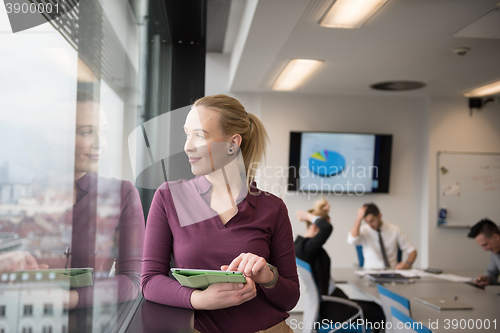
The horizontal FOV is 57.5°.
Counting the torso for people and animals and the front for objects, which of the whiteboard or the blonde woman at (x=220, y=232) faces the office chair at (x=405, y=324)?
the whiteboard

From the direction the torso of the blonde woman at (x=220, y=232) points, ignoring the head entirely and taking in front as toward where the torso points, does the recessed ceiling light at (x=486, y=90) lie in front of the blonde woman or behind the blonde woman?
behind

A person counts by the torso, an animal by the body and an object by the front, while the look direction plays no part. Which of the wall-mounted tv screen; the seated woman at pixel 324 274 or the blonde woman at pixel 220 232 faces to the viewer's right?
the seated woman

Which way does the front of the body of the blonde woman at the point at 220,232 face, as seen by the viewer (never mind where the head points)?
toward the camera

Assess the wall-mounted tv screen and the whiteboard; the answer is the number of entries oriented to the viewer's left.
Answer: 0

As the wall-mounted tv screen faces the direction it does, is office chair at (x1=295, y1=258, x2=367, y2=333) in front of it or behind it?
in front

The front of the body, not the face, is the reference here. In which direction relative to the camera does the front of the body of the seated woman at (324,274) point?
to the viewer's right

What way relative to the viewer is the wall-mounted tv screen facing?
toward the camera

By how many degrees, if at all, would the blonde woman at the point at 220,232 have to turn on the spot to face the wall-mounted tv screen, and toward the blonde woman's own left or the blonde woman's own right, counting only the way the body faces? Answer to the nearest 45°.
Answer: approximately 180°

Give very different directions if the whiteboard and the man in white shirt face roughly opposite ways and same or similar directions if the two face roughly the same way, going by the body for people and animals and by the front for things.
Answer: same or similar directions

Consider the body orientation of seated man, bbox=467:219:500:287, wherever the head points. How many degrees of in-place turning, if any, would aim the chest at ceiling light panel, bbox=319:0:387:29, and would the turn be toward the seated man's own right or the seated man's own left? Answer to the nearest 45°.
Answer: approximately 45° to the seated man's own left

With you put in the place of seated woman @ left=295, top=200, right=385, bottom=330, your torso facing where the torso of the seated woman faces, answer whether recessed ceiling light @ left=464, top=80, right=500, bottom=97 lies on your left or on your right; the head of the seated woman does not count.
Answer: on your left

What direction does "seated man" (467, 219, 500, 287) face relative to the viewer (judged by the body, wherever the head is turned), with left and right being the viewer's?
facing to the left of the viewer

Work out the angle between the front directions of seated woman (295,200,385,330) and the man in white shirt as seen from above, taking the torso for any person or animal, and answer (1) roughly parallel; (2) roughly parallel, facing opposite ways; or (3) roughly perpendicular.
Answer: roughly perpendicular

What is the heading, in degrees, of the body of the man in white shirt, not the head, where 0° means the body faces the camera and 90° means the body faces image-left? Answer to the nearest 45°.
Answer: approximately 0°

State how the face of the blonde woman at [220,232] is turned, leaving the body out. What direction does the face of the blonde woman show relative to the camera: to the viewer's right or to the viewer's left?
to the viewer's left

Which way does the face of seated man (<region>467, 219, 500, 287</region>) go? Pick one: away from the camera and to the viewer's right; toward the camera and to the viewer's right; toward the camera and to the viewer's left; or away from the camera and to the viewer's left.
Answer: toward the camera and to the viewer's left

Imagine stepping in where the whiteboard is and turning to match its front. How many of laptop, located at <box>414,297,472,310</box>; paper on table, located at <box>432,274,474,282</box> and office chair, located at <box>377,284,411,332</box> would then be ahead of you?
3
